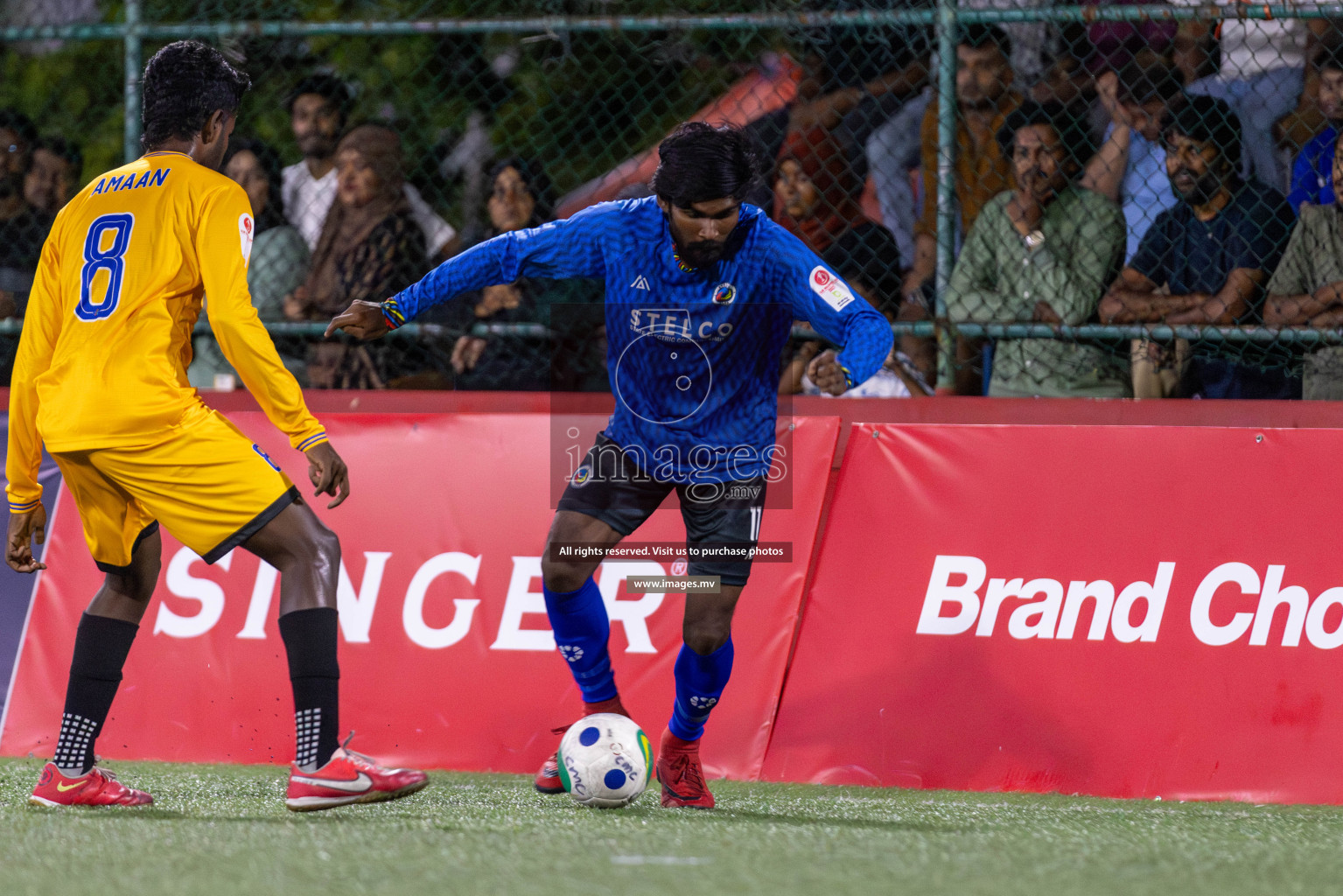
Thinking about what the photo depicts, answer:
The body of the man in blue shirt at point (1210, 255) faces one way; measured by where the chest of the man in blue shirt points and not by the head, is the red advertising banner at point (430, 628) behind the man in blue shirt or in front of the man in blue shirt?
in front

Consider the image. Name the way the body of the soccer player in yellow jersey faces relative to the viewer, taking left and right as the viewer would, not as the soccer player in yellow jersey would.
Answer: facing away from the viewer and to the right of the viewer

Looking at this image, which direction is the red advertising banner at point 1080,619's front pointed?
toward the camera

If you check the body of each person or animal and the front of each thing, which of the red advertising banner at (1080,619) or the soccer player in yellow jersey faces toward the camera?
the red advertising banner

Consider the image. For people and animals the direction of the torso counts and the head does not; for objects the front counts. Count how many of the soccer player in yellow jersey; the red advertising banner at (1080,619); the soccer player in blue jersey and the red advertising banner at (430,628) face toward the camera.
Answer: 3

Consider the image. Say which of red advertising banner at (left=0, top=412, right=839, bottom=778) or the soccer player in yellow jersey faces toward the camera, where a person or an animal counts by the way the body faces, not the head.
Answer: the red advertising banner

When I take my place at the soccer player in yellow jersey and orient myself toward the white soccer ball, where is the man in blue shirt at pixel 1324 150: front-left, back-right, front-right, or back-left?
front-left

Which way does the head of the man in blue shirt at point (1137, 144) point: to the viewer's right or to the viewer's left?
to the viewer's left

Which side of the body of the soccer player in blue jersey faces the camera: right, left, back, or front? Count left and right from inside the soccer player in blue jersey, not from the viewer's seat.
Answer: front

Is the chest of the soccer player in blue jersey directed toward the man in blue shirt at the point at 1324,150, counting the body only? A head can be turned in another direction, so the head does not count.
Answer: no

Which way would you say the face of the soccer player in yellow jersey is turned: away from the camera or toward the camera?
away from the camera

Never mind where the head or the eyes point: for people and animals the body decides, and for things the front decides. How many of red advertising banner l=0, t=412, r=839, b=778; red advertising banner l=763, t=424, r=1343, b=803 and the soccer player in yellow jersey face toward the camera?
2

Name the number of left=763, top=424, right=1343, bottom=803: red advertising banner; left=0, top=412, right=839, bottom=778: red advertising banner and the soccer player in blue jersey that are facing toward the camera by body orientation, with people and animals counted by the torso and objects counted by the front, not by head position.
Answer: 3

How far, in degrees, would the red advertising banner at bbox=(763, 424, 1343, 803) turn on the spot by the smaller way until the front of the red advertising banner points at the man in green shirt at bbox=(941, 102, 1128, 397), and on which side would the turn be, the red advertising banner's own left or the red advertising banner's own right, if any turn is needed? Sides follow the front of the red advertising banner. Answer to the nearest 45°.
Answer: approximately 180°

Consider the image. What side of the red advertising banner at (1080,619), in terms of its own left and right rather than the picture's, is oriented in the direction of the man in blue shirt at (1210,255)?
back

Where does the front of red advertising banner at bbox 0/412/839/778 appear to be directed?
toward the camera
